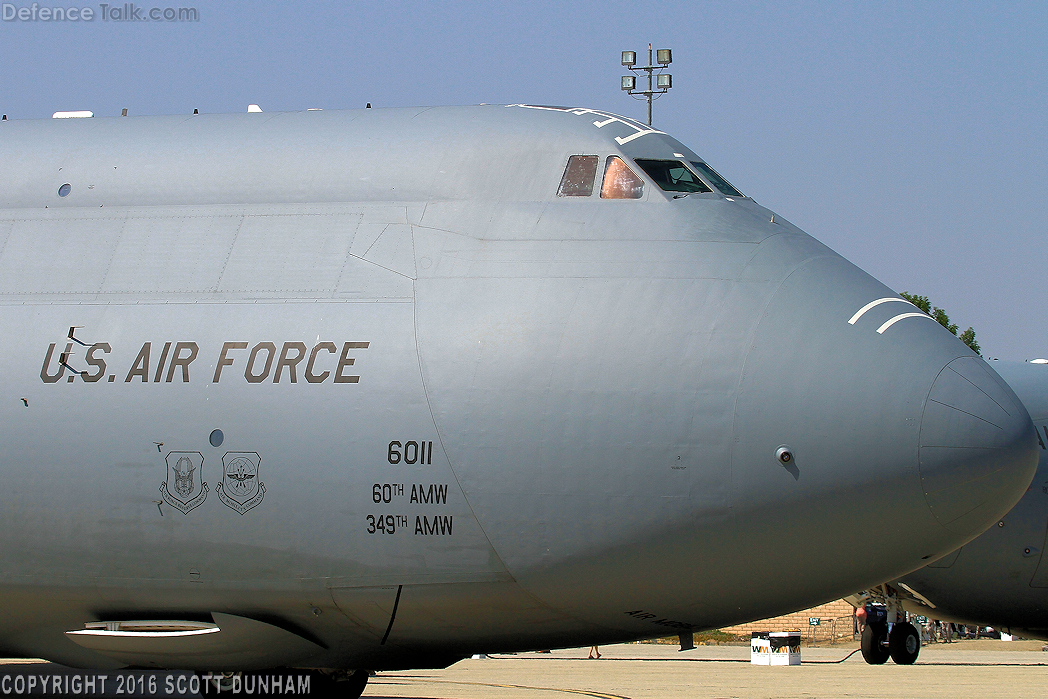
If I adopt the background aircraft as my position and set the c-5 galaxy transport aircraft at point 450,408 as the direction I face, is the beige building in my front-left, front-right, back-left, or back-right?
back-right

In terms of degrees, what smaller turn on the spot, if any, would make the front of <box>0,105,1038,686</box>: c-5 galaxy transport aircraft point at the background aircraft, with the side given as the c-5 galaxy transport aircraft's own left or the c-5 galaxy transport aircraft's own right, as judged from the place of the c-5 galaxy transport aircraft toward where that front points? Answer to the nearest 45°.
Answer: approximately 45° to the c-5 galaxy transport aircraft's own left

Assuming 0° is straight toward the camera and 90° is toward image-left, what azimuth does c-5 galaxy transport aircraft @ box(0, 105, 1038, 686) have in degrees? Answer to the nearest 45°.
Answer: approximately 270°

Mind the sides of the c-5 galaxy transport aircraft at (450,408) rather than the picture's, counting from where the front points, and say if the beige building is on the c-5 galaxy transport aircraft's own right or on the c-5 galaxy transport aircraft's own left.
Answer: on the c-5 galaxy transport aircraft's own left
